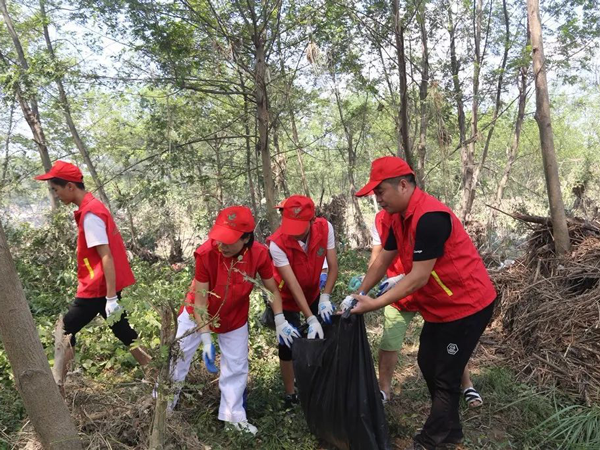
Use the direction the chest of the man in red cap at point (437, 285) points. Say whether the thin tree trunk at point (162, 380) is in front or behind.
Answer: in front

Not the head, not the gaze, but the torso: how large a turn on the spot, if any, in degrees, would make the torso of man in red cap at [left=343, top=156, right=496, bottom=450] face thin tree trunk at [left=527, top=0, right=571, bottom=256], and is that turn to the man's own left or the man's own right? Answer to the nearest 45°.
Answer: approximately 135° to the man's own right

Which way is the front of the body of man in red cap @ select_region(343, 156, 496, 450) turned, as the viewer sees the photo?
to the viewer's left

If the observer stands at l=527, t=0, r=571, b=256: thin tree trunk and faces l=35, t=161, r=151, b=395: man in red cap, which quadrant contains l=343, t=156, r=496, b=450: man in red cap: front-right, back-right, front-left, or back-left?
front-left
